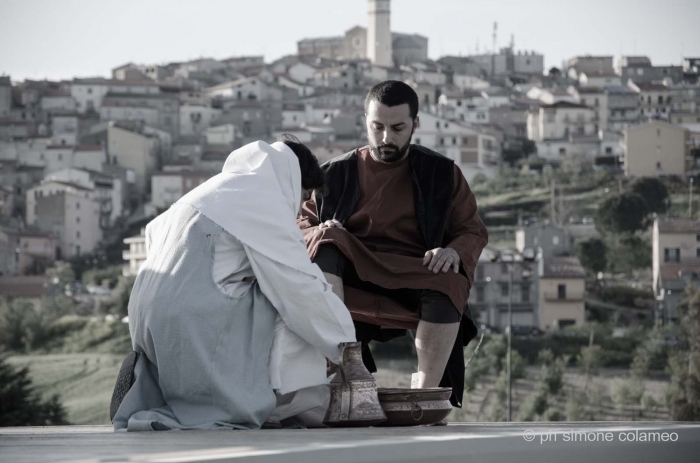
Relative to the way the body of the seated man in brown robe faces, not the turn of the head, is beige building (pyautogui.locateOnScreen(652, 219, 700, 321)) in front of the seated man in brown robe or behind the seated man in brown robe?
behind

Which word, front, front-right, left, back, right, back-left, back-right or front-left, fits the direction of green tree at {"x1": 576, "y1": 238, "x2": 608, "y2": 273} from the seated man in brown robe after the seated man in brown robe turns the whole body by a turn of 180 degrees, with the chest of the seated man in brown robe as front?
front

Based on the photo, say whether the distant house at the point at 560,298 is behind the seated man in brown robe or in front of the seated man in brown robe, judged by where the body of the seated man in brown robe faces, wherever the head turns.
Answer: behind

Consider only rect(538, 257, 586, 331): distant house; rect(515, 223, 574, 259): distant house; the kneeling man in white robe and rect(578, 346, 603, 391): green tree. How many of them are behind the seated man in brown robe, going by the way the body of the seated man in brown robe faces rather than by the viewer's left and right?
3

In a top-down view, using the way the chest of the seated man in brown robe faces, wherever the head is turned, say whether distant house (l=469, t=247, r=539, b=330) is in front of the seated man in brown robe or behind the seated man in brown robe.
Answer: behind

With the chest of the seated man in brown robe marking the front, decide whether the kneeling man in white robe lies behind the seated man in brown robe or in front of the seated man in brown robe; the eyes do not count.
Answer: in front

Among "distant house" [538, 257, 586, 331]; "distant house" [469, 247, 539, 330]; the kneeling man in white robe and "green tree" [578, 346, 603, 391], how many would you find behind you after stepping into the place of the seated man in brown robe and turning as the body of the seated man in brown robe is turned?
3

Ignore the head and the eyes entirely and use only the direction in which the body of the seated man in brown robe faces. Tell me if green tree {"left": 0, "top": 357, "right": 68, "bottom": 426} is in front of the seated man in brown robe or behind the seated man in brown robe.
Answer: behind

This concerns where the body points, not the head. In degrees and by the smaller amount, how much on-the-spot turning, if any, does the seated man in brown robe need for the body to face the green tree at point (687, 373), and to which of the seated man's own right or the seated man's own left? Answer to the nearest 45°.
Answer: approximately 180°

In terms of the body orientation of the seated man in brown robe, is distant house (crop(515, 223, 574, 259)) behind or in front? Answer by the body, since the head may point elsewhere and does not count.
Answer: behind

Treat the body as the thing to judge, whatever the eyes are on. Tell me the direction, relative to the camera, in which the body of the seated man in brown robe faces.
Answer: toward the camera
